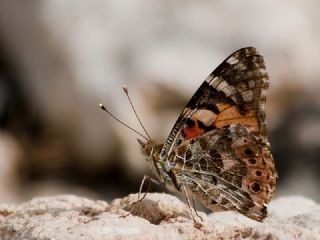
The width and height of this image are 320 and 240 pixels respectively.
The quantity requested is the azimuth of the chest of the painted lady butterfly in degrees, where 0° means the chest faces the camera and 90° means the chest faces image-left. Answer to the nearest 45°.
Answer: approximately 90°
